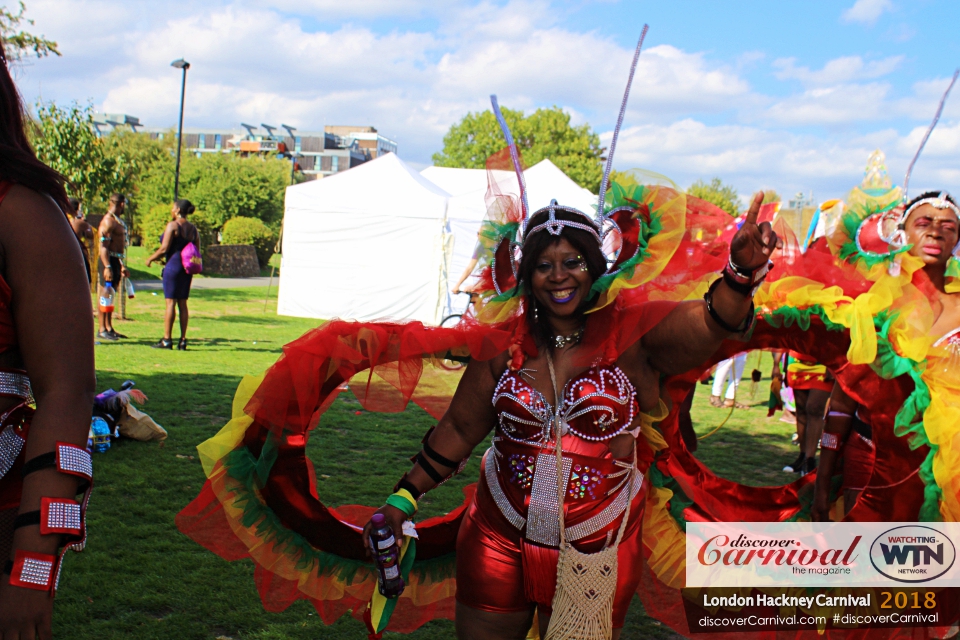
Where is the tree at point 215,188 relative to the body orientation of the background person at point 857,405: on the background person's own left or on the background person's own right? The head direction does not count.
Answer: on the background person's own right

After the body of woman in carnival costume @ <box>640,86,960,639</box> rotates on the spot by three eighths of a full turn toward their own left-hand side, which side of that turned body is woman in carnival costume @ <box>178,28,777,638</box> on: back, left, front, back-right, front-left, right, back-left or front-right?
back

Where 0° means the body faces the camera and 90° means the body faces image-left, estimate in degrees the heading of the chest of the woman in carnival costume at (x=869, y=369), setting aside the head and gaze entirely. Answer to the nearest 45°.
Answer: approximately 0°

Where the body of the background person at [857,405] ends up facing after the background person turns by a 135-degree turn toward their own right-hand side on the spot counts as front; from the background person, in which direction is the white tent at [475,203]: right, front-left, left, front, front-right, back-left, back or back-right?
front

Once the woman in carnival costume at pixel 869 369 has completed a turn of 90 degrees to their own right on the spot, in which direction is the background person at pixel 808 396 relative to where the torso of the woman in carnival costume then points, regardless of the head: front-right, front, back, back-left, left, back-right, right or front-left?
right

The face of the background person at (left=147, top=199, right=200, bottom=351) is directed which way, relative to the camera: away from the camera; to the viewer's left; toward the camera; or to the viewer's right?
to the viewer's left

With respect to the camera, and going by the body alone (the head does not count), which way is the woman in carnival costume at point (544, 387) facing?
toward the camera

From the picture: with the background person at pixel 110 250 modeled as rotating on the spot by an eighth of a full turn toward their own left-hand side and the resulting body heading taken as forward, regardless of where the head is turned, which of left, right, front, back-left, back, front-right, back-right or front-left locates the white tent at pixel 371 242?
front

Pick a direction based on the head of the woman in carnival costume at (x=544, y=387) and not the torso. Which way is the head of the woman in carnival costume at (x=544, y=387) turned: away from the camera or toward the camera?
toward the camera
